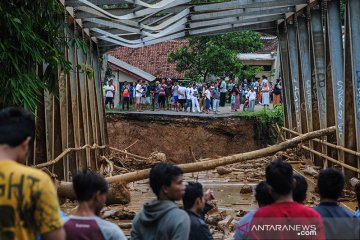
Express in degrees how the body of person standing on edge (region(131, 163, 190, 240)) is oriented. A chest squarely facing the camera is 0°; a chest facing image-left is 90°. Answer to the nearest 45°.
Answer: approximately 225°

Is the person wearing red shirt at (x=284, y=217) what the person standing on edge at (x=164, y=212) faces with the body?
no

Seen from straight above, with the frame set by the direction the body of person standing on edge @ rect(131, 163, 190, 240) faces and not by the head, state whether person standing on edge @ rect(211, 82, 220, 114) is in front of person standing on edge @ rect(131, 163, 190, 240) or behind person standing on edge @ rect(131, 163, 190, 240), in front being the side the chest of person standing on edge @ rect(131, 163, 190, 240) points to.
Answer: in front

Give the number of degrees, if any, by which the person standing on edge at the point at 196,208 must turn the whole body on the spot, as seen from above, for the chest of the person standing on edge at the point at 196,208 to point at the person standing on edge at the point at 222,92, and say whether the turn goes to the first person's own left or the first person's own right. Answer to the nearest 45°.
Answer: approximately 45° to the first person's own left

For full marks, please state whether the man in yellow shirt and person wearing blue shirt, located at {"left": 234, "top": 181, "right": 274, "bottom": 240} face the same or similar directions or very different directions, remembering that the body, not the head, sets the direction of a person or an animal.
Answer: same or similar directions

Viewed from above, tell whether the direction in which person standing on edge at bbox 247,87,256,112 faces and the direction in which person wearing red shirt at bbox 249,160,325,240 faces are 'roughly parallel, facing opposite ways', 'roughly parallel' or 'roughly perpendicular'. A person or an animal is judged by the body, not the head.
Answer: roughly parallel, facing opposite ways

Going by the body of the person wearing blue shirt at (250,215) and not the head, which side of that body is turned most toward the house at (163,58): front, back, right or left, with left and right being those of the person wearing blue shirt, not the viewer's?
front

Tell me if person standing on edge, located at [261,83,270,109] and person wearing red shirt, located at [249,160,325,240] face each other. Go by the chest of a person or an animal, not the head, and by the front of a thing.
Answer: yes

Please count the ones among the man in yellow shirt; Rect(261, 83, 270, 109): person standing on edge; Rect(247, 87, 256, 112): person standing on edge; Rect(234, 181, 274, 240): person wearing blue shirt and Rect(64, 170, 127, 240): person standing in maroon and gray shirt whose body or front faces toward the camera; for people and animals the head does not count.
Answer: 2

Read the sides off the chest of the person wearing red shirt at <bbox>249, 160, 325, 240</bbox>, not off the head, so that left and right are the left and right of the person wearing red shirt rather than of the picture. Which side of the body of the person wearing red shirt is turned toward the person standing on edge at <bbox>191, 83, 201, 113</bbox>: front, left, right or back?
front

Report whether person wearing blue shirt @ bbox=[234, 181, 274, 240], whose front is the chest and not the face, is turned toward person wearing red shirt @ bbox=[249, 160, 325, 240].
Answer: no

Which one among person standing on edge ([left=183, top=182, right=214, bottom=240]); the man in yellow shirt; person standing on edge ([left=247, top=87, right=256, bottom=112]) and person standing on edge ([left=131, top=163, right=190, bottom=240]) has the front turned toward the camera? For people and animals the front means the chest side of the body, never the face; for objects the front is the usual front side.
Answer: person standing on edge ([left=247, top=87, right=256, bottom=112])

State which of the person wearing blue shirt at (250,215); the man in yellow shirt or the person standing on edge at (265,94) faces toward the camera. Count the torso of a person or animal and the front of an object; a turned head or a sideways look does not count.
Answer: the person standing on edge

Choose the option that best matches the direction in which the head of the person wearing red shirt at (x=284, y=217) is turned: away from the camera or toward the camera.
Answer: away from the camera

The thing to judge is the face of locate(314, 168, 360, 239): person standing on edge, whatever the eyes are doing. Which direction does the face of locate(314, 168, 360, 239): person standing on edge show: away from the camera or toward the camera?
away from the camera

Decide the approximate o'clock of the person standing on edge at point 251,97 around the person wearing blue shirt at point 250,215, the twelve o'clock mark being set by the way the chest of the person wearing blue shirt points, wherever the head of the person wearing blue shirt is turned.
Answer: The person standing on edge is roughly at 12 o'clock from the person wearing blue shirt.

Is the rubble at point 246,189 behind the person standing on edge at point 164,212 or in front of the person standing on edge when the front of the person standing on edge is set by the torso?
in front

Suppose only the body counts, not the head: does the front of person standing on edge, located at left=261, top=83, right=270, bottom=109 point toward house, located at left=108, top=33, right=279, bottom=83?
no

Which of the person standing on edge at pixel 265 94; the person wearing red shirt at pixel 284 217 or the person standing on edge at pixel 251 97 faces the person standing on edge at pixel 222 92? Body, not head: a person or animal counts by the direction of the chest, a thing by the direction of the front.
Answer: the person wearing red shirt
